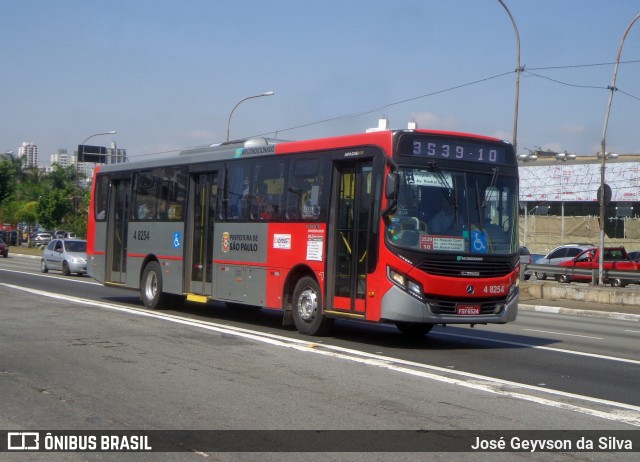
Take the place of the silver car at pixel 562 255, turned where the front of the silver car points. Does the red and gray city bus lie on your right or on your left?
on your left

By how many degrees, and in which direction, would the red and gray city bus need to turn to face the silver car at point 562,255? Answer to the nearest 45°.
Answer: approximately 90° to its left

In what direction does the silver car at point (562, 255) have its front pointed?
to the viewer's left

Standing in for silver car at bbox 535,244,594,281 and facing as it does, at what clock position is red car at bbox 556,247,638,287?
The red car is roughly at 8 o'clock from the silver car.

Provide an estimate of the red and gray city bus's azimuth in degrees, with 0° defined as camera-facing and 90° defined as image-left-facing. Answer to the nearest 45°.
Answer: approximately 315°

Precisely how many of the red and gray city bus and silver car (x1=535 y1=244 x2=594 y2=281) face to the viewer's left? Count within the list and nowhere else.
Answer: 1

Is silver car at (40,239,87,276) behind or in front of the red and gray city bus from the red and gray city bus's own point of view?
behind

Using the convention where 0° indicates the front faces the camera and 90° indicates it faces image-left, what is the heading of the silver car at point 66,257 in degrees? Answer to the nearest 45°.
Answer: approximately 315°
